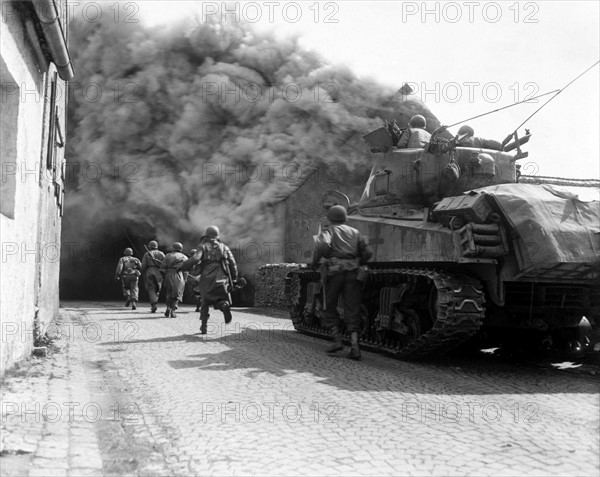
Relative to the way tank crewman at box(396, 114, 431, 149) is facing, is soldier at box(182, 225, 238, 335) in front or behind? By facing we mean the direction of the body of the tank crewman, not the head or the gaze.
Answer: in front

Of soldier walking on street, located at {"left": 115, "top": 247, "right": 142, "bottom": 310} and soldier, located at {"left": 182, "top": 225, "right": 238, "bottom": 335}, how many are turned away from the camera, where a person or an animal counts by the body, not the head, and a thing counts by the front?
2

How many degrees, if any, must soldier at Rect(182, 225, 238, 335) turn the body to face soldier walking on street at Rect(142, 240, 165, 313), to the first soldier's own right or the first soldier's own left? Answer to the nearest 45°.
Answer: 0° — they already face them

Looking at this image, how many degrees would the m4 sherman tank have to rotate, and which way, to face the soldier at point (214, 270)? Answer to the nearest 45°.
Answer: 0° — it already faces them

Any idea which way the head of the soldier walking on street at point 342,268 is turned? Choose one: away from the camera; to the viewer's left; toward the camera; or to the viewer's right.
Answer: away from the camera

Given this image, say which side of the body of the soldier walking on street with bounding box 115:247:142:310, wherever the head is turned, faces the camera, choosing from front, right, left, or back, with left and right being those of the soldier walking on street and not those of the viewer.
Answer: back

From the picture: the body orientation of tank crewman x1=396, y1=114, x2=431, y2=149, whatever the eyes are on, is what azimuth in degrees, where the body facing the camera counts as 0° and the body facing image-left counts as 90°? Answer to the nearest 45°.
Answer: approximately 135°

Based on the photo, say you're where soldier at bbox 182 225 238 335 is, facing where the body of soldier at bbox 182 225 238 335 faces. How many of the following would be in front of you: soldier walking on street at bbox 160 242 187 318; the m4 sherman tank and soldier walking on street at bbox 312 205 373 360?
1

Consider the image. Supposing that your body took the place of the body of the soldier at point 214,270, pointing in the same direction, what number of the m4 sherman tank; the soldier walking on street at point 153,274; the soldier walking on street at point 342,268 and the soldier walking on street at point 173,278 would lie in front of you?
2

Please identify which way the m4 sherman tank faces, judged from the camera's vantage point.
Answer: facing away from the viewer and to the left of the viewer

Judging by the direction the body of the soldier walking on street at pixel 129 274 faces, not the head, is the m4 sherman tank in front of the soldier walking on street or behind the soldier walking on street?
behind

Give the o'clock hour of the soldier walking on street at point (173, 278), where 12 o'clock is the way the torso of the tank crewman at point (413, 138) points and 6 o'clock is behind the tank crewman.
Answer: The soldier walking on street is roughly at 12 o'clock from the tank crewman.

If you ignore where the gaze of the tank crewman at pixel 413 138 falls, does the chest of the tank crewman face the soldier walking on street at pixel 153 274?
yes

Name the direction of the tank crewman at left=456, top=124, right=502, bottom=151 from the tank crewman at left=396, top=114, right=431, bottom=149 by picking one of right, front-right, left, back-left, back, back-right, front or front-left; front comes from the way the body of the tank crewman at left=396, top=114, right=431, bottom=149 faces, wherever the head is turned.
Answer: back-right

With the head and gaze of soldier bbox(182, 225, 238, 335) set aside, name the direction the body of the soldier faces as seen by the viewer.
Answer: away from the camera
